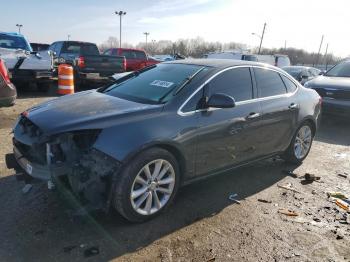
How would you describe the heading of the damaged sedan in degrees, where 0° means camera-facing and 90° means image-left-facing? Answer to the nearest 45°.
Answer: approximately 45°

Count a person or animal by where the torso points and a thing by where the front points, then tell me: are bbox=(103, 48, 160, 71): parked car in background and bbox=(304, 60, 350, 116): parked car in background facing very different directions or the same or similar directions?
very different directions

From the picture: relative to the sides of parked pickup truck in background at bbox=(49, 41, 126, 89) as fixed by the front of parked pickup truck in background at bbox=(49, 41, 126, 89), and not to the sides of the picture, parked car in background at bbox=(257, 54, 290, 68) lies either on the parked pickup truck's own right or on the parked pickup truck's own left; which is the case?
on the parked pickup truck's own right

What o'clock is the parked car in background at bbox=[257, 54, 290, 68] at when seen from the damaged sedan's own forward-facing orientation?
The parked car in background is roughly at 5 o'clock from the damaged sedan.

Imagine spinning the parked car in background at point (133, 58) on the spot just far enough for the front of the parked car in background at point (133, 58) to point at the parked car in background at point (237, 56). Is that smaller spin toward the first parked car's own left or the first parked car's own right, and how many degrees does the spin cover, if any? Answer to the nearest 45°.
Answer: approximately 45° to the first parked car's own left

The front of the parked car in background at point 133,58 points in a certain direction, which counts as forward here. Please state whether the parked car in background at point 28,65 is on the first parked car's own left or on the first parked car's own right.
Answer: on the first parked car's own right

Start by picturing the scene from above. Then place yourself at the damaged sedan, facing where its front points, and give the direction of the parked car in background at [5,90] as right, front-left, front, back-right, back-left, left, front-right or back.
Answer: right

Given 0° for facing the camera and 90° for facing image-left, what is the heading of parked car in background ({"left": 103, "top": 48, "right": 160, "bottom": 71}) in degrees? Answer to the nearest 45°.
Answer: approximately 270°

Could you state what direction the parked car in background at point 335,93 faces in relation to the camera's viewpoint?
facing the viewer and to the left of the viewer

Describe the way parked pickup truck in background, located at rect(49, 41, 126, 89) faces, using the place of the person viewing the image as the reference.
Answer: facing away from the viewer and to the left of the viewer

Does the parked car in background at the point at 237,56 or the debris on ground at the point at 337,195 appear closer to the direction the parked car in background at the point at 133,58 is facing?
the parked car in background
